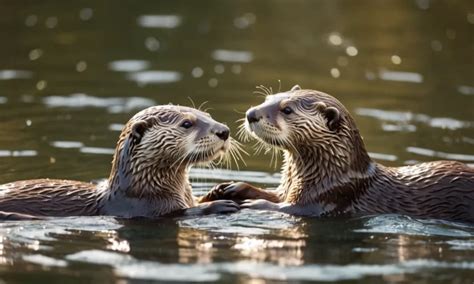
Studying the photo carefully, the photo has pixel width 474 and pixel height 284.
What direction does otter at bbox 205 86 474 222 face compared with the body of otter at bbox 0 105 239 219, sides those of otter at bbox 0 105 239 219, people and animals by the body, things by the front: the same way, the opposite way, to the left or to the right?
the opposite way

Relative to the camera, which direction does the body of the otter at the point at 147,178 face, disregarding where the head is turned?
to the viewer's right

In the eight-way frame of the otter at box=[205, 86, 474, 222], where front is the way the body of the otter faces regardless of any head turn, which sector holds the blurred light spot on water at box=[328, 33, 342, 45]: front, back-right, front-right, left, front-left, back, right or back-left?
right

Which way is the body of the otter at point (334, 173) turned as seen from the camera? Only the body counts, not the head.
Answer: to the viewer's left

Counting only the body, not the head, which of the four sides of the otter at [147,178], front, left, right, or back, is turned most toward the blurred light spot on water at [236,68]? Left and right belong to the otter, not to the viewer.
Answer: left

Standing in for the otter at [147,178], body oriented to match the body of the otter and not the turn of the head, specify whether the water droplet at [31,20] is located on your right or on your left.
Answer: on your left

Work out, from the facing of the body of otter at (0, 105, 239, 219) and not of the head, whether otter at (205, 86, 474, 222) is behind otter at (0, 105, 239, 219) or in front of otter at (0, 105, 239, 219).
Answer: in front

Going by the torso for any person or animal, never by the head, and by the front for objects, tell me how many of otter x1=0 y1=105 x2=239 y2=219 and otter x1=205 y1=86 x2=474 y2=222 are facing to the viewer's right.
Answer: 1

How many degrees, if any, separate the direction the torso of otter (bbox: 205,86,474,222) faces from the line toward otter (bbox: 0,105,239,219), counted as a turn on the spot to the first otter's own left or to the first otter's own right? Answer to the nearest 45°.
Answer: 0° — it already faces it
